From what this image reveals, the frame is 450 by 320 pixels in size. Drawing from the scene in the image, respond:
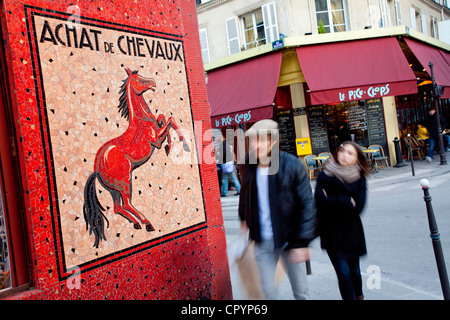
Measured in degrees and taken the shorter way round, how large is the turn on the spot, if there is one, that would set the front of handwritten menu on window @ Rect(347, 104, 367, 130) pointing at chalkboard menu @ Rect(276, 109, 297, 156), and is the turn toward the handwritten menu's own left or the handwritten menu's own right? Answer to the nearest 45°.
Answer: approximately 90° to the handwritten menu's own right

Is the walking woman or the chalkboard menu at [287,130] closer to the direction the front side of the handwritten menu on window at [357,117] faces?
the walking woman

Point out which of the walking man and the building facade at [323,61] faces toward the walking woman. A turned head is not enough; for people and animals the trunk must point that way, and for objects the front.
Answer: the building facade

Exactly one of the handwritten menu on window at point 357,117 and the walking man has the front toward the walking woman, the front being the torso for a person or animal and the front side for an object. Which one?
the handwritten menu on window

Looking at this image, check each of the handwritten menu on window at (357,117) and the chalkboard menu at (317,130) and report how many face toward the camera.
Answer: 2

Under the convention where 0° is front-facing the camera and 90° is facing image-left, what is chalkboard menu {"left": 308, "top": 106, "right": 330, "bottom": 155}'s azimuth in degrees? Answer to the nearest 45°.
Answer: approximately 0°

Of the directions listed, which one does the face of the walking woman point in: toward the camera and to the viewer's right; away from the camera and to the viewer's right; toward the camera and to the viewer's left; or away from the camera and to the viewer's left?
toward the camera and to the viewer's left

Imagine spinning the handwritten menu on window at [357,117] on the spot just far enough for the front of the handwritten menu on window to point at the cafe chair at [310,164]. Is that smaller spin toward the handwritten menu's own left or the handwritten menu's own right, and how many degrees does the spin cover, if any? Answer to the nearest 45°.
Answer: approximately 45° to the handwritten menu's own right

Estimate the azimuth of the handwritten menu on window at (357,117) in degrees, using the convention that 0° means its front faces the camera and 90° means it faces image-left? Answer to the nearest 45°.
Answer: approximately 0°

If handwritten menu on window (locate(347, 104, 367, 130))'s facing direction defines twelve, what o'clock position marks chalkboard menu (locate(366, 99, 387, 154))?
chalkboard menu (locate(366, 99, 387, 154)) is roughly at 9 o'clock from handwritten menu on window (locate(347, 104, 367, 130)).

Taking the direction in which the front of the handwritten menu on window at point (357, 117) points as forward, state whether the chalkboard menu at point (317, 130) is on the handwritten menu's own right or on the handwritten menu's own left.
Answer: on the handwritten menu's own right

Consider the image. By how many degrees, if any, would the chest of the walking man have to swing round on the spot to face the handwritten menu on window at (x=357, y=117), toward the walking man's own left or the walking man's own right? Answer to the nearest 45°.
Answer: approximately 135° to the walking man's own right

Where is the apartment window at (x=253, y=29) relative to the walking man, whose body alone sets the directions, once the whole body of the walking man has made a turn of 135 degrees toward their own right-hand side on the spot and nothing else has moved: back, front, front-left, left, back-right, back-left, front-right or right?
front
